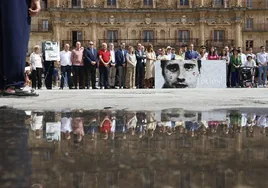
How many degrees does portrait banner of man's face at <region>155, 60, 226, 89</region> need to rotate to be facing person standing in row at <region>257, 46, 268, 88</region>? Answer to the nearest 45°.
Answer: approximately 135° to its left

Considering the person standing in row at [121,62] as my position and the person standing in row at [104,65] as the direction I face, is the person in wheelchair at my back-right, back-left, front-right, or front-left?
back-left

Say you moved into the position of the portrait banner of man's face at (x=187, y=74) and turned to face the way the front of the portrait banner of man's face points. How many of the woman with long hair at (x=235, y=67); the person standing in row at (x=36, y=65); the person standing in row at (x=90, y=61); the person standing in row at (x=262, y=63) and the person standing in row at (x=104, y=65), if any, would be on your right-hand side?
3

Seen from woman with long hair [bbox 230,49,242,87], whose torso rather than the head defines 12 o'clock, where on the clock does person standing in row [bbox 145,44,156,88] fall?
The person standing in row is roughly at 2 o'clock from the woman with long hair.

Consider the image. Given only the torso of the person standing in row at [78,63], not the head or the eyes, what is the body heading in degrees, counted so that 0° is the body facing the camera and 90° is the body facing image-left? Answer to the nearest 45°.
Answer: approximately 0°

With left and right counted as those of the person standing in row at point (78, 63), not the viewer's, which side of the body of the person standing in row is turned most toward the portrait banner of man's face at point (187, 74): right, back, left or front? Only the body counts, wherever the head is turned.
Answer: left

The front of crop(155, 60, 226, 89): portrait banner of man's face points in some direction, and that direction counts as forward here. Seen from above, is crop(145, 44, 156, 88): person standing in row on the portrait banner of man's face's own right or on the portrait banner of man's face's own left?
on the portrait banner of man's face's own right
